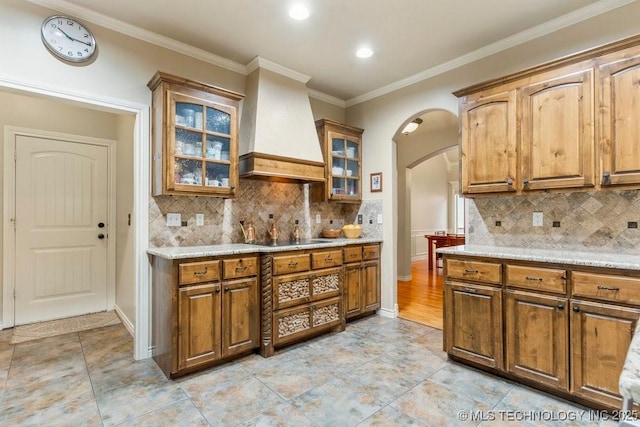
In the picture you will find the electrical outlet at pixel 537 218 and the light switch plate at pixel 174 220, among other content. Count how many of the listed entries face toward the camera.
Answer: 2

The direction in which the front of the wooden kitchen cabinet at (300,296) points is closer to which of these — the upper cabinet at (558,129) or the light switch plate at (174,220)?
the upper cabinet

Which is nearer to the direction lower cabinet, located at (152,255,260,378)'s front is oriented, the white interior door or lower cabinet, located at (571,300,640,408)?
the lower cabinet

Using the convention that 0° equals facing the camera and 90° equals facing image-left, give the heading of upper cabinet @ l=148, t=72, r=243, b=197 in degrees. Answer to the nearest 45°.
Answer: approximately 315°

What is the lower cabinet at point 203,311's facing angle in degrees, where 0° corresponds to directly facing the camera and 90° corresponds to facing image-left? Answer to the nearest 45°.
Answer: approximately 315°

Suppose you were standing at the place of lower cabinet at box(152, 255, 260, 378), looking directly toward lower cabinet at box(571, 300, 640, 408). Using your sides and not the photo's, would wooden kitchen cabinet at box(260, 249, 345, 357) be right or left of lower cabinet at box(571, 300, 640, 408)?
left
